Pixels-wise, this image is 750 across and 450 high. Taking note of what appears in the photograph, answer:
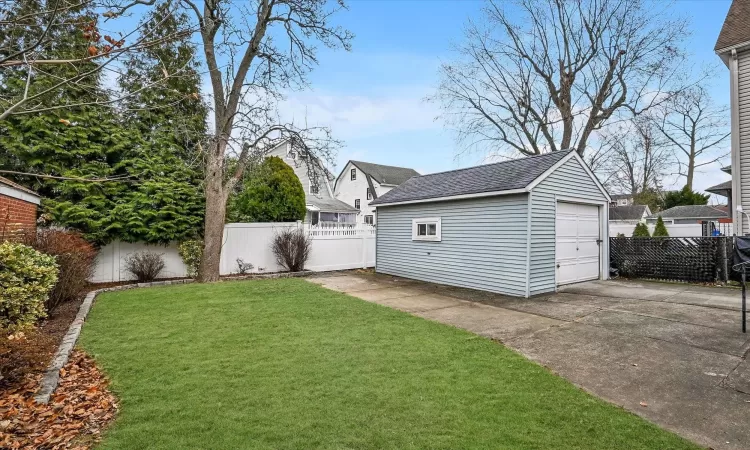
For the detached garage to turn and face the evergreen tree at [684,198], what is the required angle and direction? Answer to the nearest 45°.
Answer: approximately 90° to its left

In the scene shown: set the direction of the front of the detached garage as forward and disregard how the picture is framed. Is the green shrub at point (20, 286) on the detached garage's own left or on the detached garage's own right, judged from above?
on the detached garage's own right

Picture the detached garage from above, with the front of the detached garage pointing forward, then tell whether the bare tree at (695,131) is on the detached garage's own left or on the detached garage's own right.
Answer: on the detached garage's own left

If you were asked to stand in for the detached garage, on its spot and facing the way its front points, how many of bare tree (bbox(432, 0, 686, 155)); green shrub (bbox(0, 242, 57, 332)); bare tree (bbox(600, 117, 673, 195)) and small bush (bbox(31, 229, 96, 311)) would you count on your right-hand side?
2

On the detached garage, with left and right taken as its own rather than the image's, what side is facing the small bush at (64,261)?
right

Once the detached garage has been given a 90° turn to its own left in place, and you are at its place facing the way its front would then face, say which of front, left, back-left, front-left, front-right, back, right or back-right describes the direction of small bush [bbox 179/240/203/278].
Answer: back-left

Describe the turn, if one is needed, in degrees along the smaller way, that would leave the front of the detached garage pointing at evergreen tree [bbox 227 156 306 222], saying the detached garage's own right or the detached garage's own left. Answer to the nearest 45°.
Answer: approximately 135° to the detached garage's own right

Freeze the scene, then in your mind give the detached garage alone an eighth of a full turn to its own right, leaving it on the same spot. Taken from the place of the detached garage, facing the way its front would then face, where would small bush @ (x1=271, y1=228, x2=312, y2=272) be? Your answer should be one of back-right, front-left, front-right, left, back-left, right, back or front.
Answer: right

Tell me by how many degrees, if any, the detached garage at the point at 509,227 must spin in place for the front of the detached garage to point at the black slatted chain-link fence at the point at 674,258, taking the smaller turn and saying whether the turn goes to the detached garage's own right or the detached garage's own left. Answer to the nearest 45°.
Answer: approximately 90° to the detached garage's own left

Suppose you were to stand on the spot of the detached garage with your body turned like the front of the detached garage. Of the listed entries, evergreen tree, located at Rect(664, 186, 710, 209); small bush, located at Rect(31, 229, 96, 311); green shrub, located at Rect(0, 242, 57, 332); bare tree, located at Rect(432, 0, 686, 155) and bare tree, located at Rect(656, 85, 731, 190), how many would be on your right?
2

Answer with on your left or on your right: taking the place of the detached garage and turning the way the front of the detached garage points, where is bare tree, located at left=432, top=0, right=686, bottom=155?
on your left

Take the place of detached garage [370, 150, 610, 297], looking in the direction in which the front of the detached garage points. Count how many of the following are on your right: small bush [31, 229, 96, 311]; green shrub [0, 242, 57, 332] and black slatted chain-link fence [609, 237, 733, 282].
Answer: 2

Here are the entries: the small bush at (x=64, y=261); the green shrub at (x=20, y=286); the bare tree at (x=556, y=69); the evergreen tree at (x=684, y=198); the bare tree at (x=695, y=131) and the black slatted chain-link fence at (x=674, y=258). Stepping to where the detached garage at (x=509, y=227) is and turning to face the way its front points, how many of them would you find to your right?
2

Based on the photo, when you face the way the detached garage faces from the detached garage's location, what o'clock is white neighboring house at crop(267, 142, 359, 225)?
The white neighboring house is roughly at 6 o'clock from the detached garage.

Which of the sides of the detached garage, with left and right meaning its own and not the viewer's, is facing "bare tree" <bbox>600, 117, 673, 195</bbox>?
left

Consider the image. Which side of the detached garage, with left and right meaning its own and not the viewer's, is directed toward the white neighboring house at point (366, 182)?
back

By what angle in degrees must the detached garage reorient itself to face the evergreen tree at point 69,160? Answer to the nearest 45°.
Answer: approximately 135° to its right

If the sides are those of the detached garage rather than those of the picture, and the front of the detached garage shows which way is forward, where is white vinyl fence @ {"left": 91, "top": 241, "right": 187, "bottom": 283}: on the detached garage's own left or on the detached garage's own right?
on the detached garage's own right

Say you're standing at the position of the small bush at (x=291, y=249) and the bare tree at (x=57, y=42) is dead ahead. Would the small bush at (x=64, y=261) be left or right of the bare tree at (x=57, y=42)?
right

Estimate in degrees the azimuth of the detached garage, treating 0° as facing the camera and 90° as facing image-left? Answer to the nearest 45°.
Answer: approximately 315°
